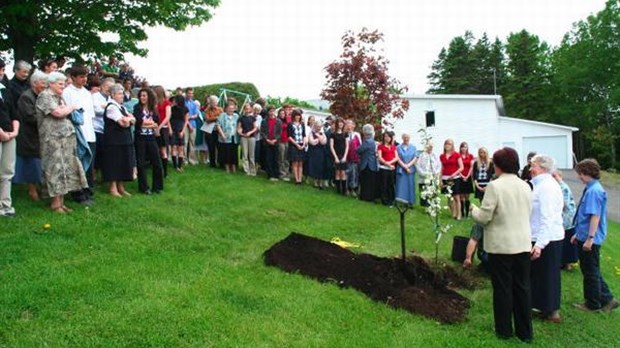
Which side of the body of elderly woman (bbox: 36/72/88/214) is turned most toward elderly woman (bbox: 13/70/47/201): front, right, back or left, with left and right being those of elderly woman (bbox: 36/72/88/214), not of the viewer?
back

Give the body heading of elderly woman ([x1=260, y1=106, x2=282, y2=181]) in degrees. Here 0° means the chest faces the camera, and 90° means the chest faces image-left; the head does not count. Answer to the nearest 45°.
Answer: approximately 0°

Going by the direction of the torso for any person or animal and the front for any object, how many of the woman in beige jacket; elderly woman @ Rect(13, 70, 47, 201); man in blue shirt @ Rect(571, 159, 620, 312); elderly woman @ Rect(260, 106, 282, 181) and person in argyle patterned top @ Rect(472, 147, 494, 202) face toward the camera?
2

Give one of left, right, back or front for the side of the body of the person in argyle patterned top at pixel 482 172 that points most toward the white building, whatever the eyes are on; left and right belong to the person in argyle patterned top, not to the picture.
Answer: back

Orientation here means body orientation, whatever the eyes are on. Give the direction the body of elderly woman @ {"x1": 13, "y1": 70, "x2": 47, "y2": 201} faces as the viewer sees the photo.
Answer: to the viewer's right

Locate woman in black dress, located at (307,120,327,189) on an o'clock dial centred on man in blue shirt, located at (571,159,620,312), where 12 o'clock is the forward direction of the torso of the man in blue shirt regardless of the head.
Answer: The woman in black dress is roughly at 1 o'clock from the man in blue shirt.

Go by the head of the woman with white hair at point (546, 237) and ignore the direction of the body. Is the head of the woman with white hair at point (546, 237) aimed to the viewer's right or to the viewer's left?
to the viewer's left

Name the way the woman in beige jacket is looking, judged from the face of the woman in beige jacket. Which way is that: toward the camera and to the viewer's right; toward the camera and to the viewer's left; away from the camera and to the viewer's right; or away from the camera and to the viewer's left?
away from the camera and to the viewer's left

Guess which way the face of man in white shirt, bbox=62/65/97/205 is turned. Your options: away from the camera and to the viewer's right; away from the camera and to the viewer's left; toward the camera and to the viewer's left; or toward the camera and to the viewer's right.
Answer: toward the camera and to the viewer's right
